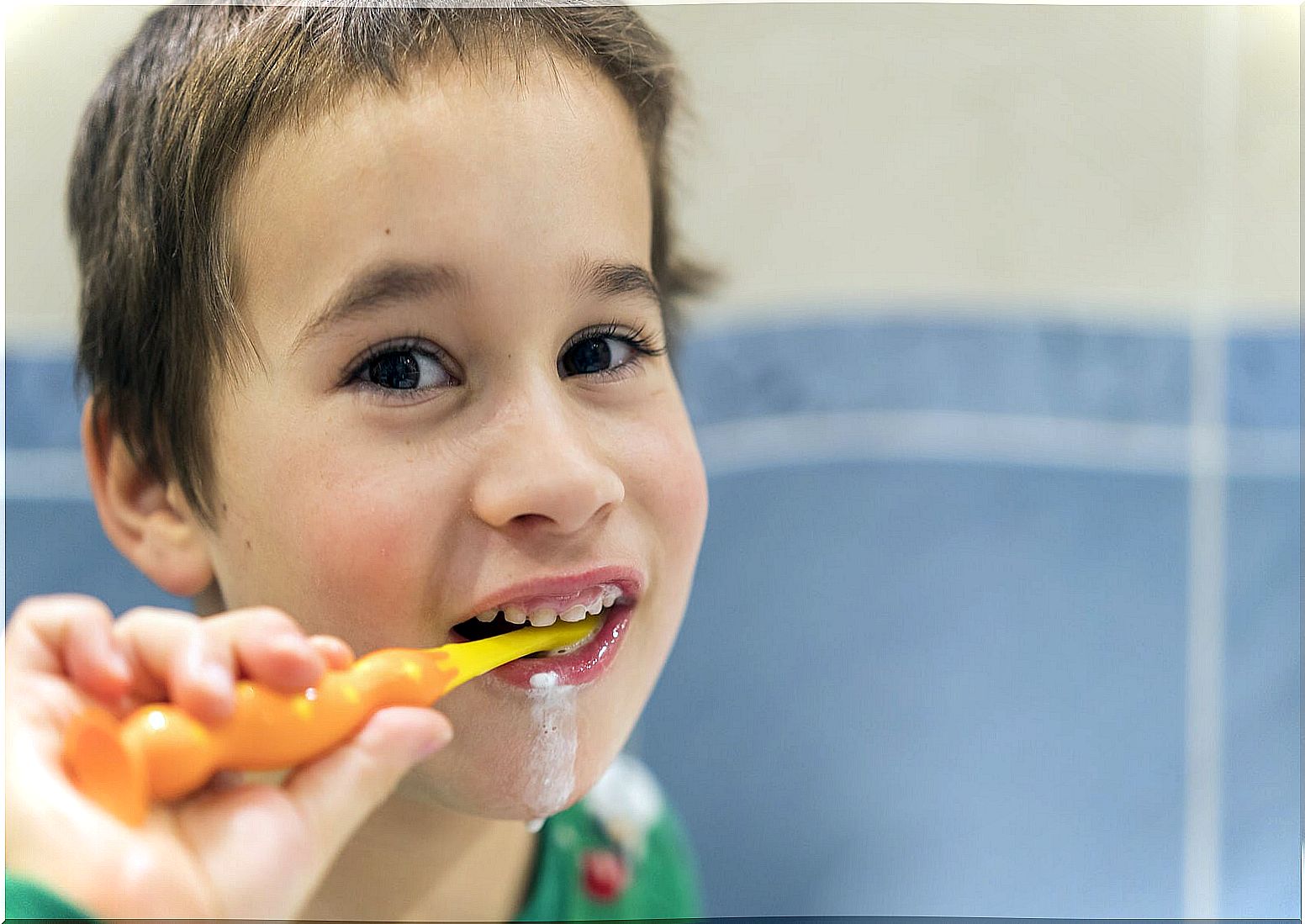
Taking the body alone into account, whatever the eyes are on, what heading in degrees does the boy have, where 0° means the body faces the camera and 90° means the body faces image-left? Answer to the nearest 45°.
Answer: approximately 315°
